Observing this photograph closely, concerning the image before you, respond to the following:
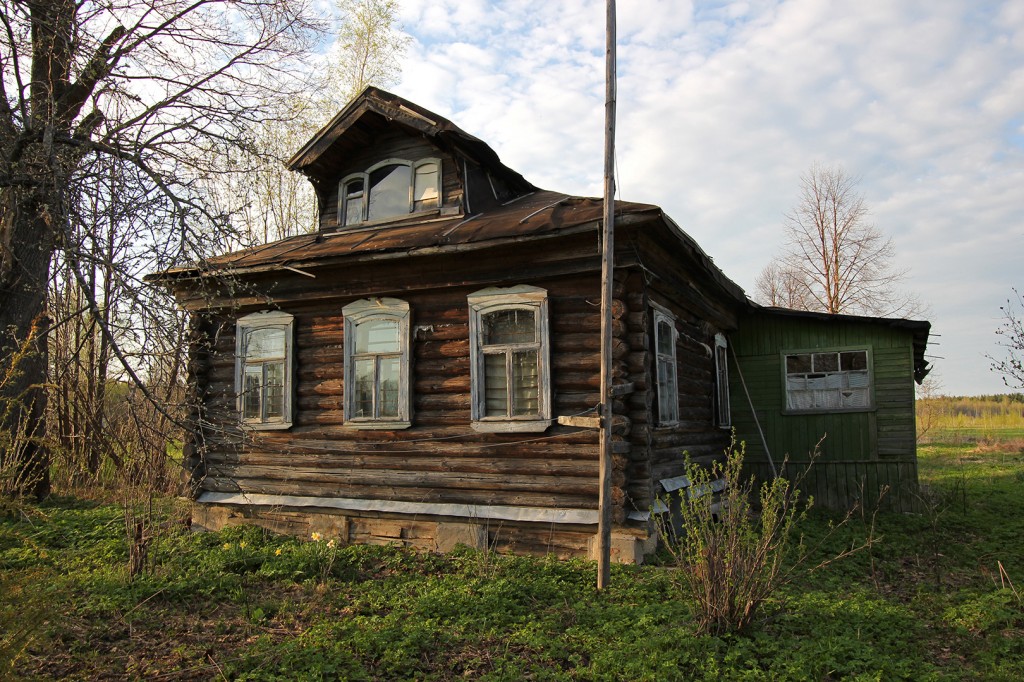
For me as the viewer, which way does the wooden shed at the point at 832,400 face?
facing the viewer
